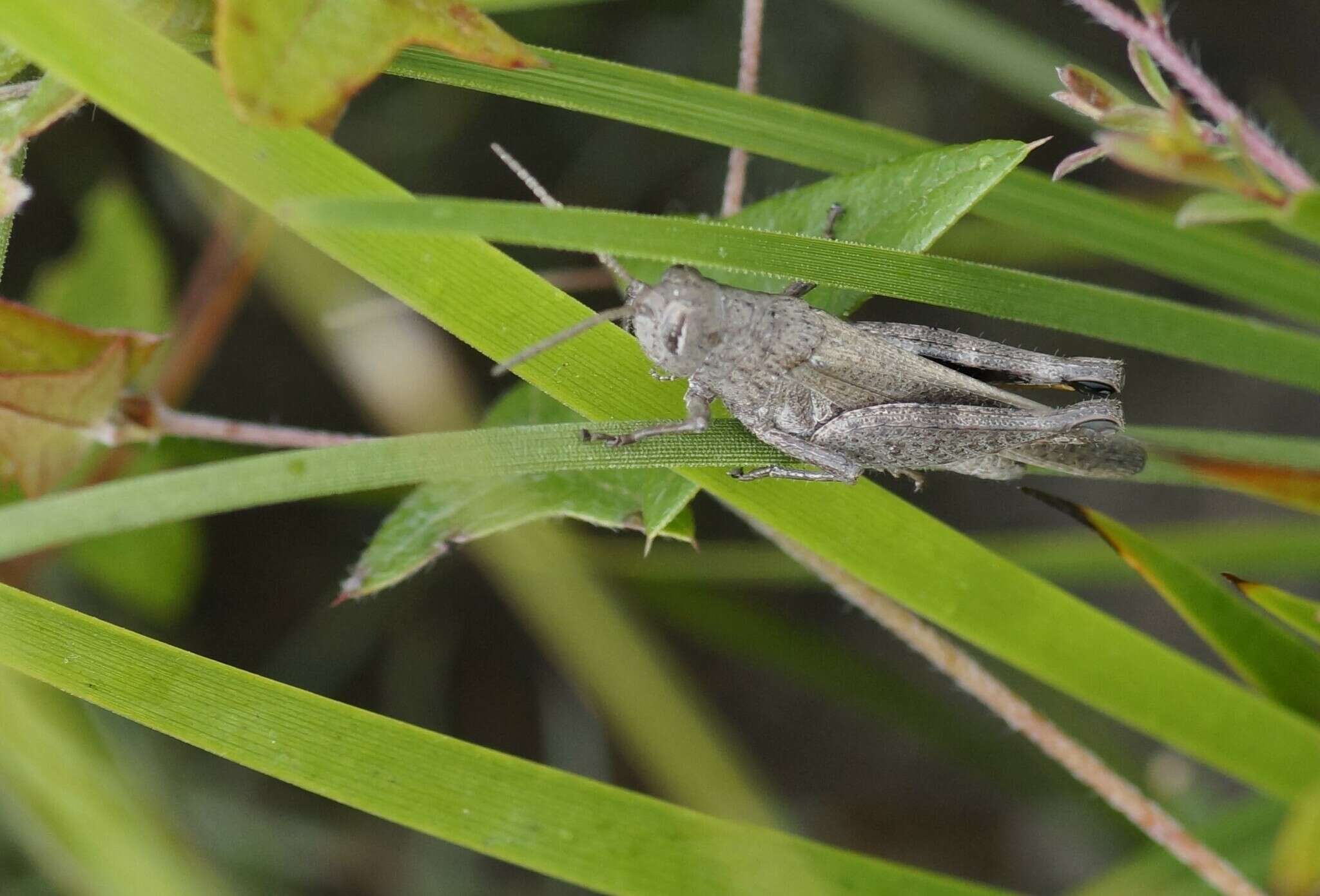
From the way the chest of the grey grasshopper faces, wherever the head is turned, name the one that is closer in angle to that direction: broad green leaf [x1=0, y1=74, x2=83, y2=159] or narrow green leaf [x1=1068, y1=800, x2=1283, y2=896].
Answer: the broad green leaf

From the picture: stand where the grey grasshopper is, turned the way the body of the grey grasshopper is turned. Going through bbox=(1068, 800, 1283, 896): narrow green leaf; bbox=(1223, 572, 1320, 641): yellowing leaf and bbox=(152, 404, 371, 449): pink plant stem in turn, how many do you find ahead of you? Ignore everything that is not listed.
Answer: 1

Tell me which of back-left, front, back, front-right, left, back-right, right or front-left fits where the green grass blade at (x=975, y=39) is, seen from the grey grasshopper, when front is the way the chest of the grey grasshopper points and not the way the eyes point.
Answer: right

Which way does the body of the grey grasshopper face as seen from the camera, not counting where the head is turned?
to the viewer's left

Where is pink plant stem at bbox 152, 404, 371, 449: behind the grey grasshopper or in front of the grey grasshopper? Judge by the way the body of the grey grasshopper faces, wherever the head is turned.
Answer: in front

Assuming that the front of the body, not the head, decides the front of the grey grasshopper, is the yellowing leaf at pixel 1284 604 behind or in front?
behind

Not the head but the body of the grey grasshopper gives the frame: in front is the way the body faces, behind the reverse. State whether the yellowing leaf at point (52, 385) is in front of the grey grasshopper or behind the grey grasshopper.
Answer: in front
